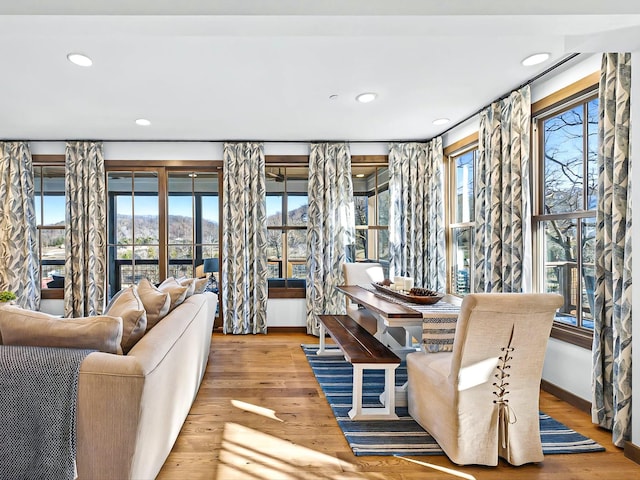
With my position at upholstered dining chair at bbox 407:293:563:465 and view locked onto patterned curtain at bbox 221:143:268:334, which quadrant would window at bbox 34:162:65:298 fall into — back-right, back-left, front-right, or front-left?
front-left

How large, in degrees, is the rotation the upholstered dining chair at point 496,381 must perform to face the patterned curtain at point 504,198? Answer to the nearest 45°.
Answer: approximately 45° to its right

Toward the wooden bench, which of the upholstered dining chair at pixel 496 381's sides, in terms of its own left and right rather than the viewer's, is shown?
front

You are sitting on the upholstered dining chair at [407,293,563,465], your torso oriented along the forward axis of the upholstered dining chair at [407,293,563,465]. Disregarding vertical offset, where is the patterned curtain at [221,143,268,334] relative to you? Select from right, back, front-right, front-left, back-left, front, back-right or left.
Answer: front

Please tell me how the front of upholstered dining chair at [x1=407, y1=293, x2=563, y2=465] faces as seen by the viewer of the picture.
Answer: facing away from the viewer and to the left of the viewer

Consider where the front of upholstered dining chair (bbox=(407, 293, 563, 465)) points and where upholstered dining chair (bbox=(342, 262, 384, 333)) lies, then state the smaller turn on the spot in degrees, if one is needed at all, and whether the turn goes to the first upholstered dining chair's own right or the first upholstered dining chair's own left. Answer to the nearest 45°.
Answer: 0° — it already faces it

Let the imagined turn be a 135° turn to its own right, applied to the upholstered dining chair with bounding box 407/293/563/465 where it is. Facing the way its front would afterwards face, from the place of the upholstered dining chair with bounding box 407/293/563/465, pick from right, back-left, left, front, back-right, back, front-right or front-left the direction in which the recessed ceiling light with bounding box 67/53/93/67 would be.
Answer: back

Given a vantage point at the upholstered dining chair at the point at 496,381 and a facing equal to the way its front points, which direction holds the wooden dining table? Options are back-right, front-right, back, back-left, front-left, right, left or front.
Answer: front

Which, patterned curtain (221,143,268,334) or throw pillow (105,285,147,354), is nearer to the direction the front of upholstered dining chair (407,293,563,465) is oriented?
the patterned curtain

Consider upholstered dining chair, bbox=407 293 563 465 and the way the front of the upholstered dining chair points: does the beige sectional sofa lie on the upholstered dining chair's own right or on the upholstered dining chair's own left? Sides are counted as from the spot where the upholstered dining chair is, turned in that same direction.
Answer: on the upholstered dining chair's own left

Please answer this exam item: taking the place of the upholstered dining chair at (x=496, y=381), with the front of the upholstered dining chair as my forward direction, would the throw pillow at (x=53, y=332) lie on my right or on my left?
on my left

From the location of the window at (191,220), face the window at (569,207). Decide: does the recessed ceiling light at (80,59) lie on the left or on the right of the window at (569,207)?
right

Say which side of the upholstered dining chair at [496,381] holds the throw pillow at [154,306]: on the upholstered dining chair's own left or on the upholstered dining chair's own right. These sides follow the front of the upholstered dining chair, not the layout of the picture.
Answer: on the upholstered dining chair's own left

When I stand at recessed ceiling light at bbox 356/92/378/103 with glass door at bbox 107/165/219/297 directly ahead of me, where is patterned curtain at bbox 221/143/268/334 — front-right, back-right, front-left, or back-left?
front-right
